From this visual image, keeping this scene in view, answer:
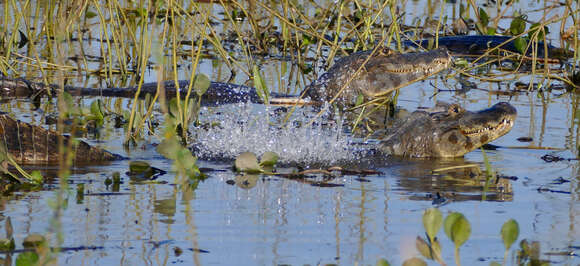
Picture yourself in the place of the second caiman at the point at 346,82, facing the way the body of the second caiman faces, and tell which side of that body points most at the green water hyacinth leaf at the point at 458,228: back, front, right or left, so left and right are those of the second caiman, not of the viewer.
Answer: right

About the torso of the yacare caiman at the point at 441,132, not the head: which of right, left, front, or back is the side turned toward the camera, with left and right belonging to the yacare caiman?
right

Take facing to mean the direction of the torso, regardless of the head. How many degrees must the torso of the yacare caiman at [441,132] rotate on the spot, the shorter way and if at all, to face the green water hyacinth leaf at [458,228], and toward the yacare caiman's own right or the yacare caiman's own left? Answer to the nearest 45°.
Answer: approximately 90° to the yacare caiman's own right

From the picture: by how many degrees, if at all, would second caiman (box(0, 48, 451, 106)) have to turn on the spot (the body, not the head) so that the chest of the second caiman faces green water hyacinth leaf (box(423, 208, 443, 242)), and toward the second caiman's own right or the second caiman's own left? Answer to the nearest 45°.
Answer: approximately 90° to the second caiman's own right

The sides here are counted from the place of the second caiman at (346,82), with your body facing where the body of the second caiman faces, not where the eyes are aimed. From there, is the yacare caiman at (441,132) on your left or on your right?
on your right

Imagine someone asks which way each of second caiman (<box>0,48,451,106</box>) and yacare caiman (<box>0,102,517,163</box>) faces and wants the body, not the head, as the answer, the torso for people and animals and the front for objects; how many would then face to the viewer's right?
2

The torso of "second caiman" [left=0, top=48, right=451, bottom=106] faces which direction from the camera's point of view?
to the viewer's right
